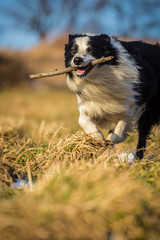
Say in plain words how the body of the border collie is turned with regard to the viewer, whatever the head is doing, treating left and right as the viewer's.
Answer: facing the viewer and to the left of the viewer
